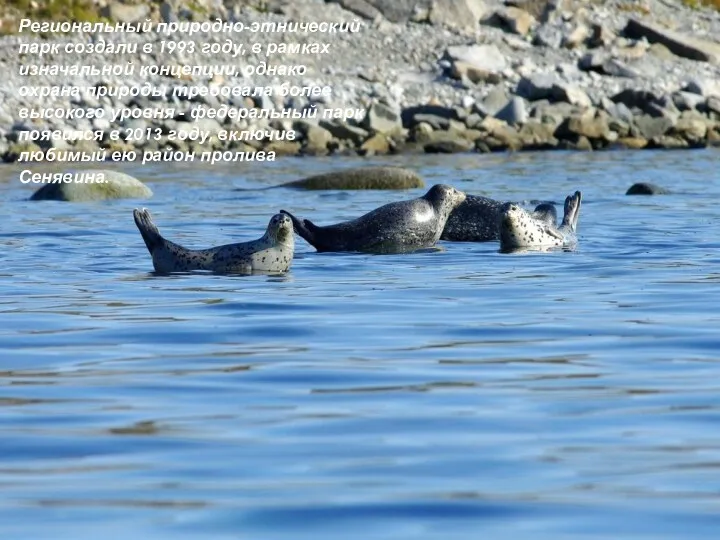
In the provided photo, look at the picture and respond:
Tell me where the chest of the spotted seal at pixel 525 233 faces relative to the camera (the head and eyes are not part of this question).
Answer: to the viewer's left

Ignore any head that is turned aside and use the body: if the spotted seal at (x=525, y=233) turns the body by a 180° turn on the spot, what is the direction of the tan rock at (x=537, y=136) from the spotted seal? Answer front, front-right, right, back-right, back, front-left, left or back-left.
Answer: left

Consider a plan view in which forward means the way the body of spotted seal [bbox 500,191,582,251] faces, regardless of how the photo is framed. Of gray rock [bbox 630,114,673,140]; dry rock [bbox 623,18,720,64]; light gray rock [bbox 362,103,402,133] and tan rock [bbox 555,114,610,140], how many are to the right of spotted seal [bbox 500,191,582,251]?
4

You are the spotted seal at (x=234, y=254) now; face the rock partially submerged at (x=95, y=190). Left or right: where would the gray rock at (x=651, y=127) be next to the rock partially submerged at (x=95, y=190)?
right

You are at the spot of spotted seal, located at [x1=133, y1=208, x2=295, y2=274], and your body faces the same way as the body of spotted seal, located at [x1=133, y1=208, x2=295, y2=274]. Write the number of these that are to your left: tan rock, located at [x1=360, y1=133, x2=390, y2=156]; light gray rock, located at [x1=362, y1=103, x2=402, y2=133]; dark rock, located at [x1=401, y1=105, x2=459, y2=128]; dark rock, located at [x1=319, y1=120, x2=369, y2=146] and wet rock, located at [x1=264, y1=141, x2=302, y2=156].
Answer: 5

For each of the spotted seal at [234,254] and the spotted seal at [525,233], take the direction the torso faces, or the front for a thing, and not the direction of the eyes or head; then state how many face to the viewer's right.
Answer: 1

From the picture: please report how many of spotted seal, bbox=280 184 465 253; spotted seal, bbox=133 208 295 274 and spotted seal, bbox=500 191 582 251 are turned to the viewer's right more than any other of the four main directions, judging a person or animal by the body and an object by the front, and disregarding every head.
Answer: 2

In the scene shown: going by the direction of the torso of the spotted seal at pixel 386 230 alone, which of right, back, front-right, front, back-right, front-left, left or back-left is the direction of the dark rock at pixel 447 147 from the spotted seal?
left

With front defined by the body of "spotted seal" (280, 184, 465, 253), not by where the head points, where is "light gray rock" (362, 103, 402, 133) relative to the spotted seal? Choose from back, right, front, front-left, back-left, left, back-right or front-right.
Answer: left

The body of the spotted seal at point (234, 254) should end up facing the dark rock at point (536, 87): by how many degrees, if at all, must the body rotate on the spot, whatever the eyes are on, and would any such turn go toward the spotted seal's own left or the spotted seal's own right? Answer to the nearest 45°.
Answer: approximately 90° to the spotted seal's own left

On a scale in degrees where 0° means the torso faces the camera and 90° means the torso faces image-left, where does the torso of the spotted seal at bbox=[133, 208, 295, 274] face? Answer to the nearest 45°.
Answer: approximately 270°

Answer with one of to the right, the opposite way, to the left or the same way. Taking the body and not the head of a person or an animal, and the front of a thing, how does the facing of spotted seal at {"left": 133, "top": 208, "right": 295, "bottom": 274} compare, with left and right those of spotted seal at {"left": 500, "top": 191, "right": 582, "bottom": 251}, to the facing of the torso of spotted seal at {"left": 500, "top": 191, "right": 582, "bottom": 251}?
the opposite way

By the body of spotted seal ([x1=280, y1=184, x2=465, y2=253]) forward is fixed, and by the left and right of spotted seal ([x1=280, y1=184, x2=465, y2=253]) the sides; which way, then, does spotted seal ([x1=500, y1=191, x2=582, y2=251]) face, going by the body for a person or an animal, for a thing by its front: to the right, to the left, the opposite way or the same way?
the opposite way

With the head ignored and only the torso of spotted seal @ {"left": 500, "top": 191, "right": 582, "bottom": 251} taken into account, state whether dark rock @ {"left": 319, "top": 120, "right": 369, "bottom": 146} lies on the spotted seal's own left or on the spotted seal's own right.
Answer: on the spotted seal's own right

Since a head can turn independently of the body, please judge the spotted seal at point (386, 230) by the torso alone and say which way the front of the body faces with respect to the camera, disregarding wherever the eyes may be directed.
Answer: to the viewer's right
